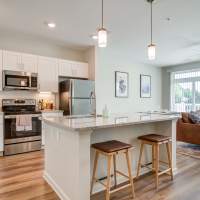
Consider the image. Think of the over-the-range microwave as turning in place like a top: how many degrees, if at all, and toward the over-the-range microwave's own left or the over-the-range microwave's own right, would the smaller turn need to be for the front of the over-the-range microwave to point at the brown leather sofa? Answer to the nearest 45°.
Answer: approximately 90° to the over-the-range microwave's own left

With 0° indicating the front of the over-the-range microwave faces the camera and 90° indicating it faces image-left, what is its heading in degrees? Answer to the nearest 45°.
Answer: approximately 0°

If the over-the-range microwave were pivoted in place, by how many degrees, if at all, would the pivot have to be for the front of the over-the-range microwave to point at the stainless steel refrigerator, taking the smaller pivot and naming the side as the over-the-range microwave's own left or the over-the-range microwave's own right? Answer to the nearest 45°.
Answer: approximately 90° to the over-the-range microwave's own left

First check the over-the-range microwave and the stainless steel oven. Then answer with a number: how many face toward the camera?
2

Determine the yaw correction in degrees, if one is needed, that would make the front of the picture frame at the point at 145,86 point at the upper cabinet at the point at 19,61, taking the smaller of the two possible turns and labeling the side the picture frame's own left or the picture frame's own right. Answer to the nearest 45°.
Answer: approximately 90° to the picture frame's own right

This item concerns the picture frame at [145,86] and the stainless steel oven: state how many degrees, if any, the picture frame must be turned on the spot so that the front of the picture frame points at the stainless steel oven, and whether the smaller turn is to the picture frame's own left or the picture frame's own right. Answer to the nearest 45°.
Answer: approximately 90° to the picture frame's own right
